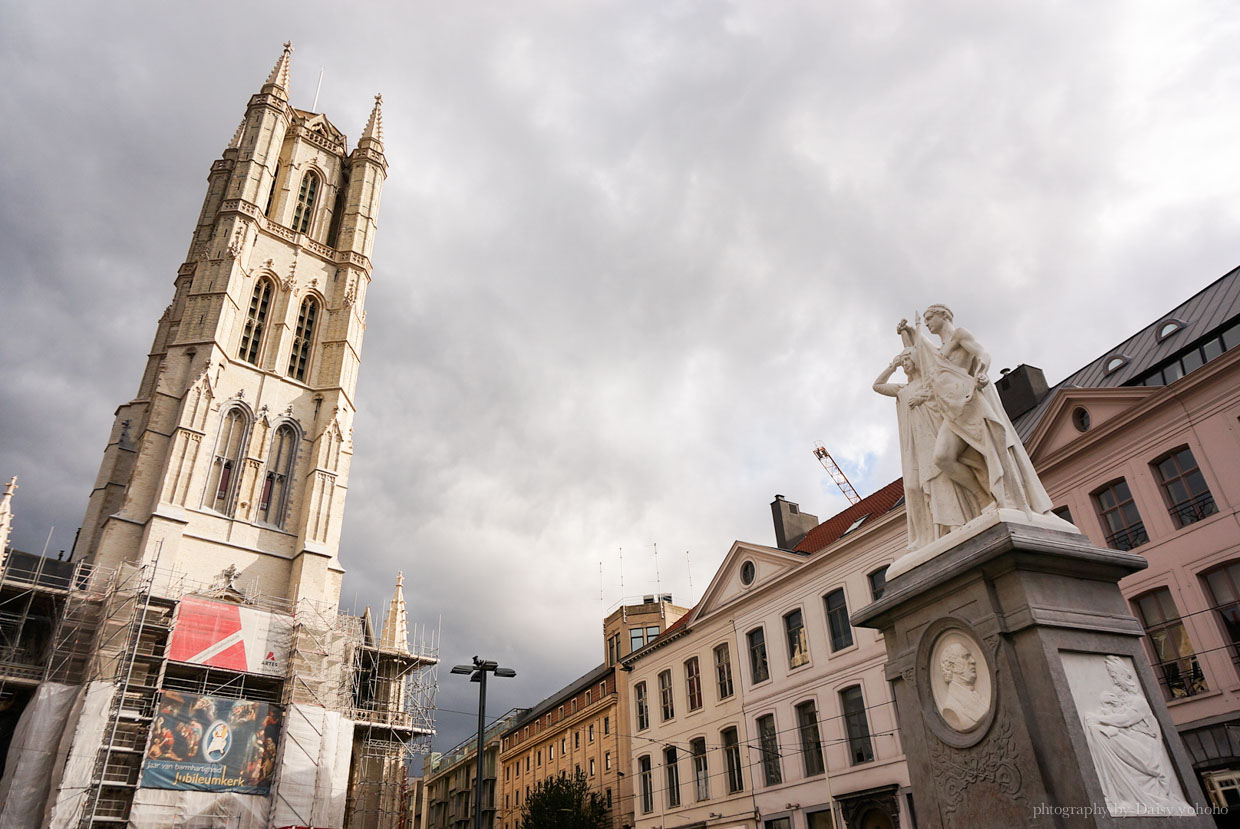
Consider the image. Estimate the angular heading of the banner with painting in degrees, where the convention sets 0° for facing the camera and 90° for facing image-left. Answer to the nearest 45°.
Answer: approximately 0°

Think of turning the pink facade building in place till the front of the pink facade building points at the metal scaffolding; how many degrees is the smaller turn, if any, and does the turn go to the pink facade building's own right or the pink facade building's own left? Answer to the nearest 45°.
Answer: approximately 45° to the pink facade building's own right

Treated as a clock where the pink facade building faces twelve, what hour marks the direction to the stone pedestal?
The stone pedestal is roughly at 11 o'clock from the pink facade building.

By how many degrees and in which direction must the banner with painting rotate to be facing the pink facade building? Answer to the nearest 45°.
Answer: approximately 45° to its left

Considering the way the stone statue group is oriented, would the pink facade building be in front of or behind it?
behind

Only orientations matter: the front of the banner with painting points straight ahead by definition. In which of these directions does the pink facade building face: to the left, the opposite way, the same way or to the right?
to the right

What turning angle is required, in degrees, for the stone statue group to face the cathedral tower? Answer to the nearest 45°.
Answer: approximately 90° to its right
